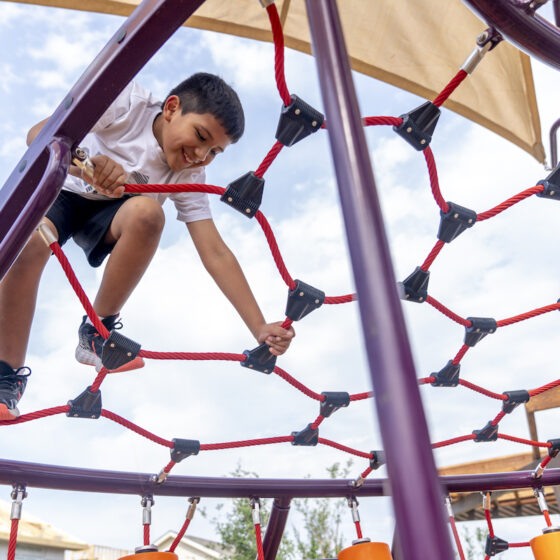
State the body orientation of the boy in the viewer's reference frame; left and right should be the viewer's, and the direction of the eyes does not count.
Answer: facing the viewer and to the right of the viewer

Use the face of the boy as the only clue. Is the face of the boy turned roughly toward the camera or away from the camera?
toward the camera
